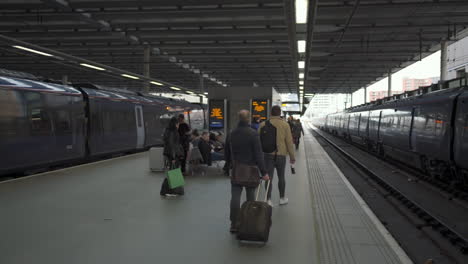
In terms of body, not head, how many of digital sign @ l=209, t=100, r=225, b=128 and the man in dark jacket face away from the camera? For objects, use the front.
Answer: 1

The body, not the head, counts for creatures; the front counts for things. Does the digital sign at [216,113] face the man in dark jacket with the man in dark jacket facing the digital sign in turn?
yes

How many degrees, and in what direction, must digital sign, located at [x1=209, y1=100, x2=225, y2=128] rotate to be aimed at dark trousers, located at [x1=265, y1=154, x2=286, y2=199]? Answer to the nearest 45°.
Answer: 0° — it already faces it

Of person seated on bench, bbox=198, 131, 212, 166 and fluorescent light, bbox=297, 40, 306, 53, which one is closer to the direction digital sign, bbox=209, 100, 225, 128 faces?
the person seated on bench

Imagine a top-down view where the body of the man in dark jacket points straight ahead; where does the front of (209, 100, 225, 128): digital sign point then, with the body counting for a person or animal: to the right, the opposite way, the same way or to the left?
the opposite way

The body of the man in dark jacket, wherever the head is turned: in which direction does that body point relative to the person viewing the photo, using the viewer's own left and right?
facing away from the viewer

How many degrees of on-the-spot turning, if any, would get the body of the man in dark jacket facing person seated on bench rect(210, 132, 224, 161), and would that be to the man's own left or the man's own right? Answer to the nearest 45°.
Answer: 0° — they already face them

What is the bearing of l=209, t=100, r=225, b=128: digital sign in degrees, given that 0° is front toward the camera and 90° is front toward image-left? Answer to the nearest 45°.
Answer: approximately 0°

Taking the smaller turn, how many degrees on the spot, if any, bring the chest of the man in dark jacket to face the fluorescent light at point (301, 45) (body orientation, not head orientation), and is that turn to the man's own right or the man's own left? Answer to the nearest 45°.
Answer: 0° — they already face it
